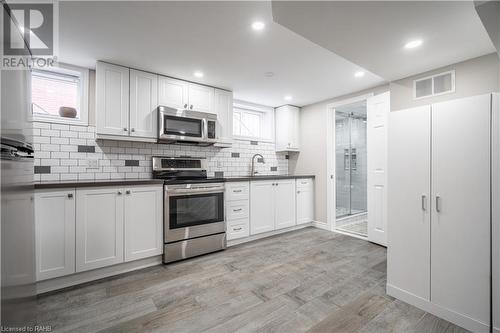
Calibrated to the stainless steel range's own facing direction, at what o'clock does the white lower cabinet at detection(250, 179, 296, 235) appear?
The white lower cabinet is roughly at 10 o'clock from the stainless steel range.

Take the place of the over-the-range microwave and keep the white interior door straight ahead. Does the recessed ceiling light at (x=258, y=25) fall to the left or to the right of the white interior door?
right

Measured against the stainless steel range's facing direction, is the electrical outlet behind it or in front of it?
behind

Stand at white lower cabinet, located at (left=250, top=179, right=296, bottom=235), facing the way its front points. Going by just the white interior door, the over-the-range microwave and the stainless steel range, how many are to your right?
2

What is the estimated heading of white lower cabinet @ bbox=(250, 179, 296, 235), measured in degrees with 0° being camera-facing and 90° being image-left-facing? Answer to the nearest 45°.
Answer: approximately 315°

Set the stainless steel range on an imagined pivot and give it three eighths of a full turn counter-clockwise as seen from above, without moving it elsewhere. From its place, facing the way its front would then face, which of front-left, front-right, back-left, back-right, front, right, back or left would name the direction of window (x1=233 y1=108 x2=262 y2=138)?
front-right

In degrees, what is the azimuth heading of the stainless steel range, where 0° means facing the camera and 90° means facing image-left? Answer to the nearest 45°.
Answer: approximately 315°

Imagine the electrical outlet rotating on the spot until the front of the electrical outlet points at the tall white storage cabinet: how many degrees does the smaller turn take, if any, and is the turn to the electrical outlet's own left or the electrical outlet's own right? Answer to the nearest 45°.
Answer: approximately 45° to the electrical outlet's own left

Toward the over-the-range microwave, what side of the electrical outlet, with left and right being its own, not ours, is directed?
left

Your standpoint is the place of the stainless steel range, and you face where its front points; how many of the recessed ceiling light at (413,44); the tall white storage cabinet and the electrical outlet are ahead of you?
2

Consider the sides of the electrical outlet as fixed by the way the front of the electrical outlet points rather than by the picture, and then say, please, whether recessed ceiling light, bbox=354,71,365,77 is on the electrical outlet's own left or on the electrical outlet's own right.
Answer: on the electrical outlet's own left

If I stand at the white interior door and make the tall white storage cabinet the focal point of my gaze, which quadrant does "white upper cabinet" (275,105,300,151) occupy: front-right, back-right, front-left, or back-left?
back-right
